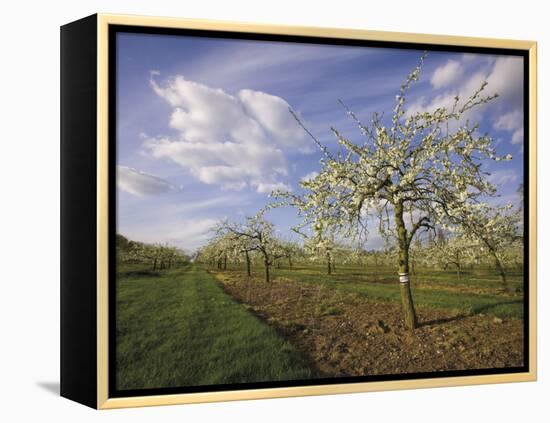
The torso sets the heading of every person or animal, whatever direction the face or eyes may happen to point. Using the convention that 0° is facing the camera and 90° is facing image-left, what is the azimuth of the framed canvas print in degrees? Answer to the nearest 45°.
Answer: approximately 315°
